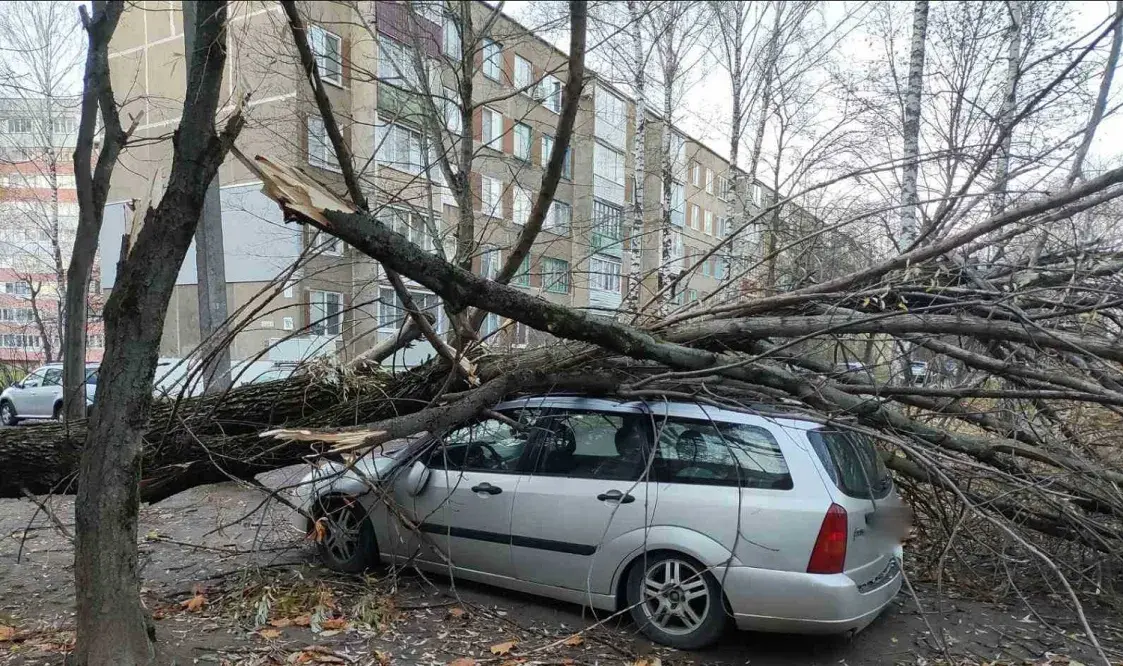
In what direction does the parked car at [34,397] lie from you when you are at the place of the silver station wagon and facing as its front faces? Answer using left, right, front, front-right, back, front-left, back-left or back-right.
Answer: front

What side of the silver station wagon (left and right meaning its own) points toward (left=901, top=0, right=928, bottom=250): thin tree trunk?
right

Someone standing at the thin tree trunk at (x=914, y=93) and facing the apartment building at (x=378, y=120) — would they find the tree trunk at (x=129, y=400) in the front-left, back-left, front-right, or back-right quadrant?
front-left

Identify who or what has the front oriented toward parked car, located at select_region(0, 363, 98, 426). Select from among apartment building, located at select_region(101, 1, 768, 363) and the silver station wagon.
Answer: the silver station wagon

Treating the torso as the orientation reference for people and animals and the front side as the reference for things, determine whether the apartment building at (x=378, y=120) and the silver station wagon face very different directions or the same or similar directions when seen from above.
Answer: very different directions

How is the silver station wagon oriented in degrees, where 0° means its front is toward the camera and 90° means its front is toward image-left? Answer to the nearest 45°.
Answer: approximately 135°

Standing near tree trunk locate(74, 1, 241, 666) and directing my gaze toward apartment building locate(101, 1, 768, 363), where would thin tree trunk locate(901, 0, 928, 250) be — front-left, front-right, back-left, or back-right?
front-right

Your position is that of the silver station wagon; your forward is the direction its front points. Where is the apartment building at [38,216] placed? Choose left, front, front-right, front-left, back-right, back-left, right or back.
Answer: front

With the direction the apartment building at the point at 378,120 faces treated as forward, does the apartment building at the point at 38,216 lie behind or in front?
behind

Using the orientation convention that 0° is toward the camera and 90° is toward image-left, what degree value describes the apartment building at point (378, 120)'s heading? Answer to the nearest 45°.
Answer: approximately 315°

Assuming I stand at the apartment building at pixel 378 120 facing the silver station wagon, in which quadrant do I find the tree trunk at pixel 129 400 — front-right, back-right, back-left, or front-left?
front-right

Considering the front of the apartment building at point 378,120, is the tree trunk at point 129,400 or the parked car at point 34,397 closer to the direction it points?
the tree trunk

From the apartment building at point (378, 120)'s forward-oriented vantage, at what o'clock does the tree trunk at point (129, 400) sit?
The tree trunk is roughly at 2 o'clock from the apartment building.

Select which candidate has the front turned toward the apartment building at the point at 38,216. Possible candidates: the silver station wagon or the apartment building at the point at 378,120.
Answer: the silver station wagon

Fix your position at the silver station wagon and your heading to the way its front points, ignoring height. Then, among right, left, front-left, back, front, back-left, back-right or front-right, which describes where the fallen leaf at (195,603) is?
front-left
